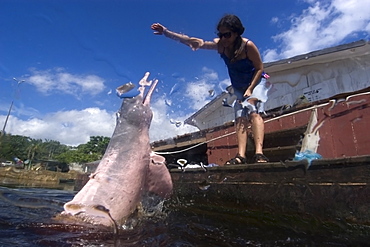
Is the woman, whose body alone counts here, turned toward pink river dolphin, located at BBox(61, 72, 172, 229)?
yes

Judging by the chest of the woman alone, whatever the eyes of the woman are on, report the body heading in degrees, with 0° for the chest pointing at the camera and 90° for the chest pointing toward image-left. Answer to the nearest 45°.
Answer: approximately 45°

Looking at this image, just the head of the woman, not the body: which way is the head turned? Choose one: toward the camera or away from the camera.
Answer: toward the camera
